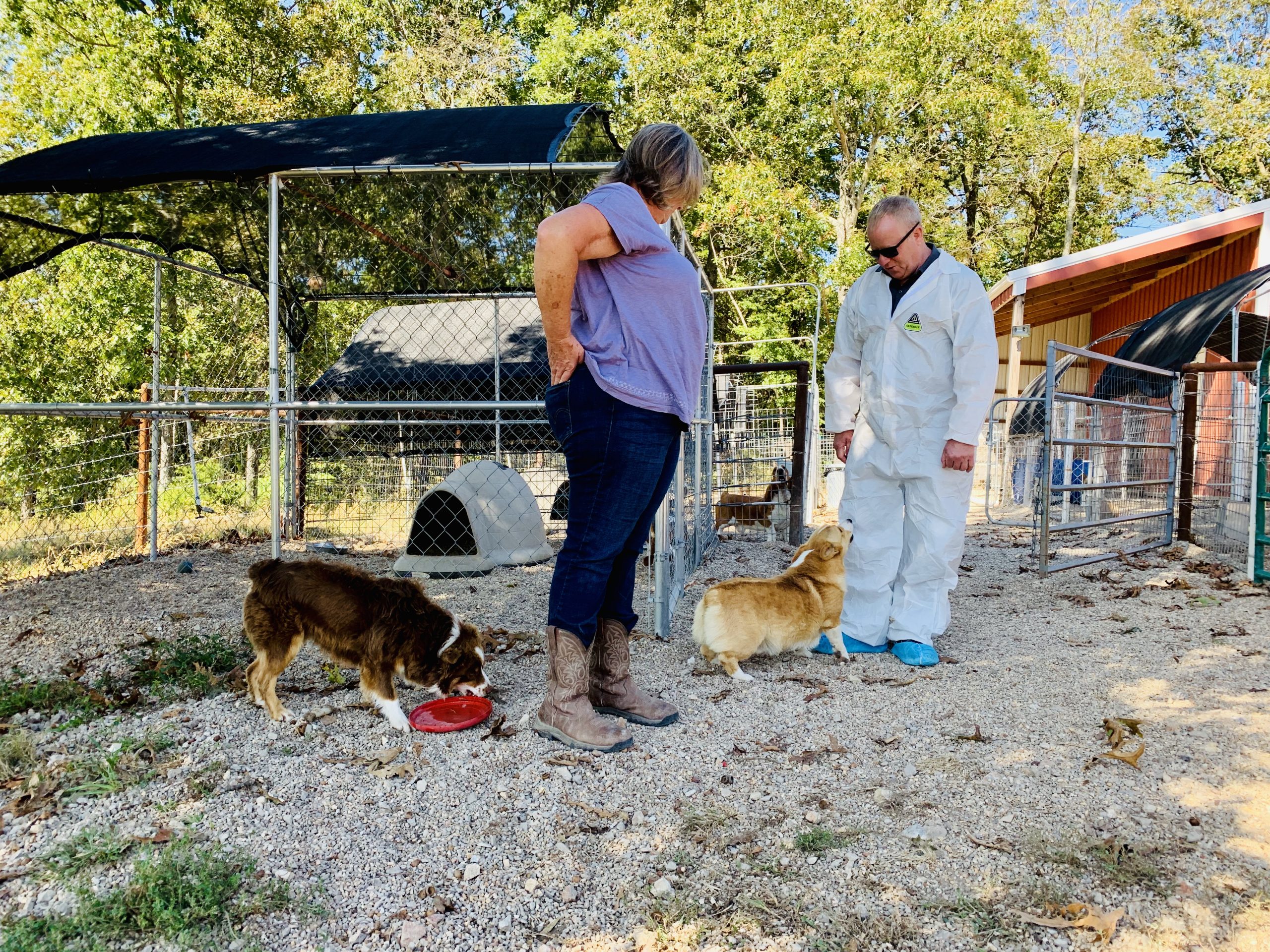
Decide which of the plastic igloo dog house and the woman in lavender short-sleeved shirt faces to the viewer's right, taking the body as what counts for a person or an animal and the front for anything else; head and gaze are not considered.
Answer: the woman in lavender short-sleeved shirt

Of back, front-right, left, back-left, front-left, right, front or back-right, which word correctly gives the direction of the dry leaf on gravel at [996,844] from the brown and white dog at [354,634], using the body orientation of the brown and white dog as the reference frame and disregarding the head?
front-right

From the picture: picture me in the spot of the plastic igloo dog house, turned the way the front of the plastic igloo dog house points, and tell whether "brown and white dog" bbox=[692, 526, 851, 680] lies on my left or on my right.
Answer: on my left

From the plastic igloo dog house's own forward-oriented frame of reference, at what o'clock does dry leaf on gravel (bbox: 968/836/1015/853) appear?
The dry leaf on gravel is roughly at 10 o'clock from the plastic igloo dog house.

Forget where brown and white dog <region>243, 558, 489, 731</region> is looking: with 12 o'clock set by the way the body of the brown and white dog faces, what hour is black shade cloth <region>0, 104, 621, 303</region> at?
The black shade cloth is roughly at 9 o'clock from the brown and white dog.

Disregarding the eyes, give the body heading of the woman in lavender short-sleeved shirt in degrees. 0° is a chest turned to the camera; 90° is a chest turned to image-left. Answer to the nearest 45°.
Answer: approximately 270°

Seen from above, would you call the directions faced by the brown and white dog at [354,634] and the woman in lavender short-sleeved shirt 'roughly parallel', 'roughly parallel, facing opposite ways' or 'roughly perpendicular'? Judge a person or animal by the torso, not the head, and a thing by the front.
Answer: roughly parallel

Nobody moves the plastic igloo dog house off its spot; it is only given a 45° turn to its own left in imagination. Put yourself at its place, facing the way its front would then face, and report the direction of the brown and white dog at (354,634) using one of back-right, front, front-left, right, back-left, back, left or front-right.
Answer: front

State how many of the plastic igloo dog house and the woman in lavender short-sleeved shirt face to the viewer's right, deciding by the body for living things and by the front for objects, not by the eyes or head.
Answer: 1

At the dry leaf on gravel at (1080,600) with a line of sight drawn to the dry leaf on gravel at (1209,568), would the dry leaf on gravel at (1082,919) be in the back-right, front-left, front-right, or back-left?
back-right

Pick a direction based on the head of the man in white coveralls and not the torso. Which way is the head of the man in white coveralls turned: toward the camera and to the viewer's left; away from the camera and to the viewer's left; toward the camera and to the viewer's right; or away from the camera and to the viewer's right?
toward the camera and to the viewer's left

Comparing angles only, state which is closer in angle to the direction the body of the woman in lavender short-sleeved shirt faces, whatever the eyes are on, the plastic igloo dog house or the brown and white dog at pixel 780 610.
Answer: the brown and white dog

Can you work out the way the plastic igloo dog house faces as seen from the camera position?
facing the viewer and to the left of the viewer

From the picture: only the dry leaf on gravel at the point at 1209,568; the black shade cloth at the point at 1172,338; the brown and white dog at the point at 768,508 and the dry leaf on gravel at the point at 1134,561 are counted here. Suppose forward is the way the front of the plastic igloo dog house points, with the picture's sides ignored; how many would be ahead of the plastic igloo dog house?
0

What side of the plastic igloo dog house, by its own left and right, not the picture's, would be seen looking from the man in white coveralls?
left

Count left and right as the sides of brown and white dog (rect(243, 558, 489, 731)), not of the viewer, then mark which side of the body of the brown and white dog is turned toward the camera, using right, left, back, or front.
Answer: right
